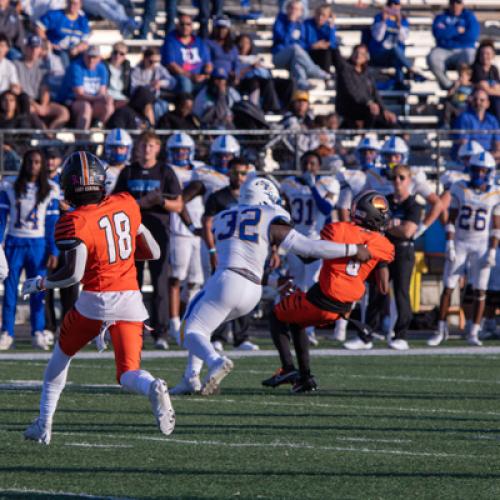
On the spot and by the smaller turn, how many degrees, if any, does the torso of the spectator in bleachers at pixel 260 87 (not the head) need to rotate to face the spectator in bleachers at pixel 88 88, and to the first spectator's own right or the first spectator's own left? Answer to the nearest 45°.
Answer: approximately 90° to the first spectator's own right

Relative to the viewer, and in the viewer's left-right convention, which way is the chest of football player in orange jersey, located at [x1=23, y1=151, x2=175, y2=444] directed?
facing away from the viewer and to the left of the viewer

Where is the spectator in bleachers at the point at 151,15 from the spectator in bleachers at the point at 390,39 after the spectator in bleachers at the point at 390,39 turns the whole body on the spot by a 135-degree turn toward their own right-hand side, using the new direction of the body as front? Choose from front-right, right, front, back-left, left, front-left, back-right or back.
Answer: front

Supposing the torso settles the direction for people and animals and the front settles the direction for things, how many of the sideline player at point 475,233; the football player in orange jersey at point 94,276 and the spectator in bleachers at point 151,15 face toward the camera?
2

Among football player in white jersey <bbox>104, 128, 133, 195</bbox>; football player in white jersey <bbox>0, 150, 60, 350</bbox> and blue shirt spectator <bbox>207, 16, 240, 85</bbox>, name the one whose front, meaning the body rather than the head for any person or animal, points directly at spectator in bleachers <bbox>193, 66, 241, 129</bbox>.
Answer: the blue shirt spectator

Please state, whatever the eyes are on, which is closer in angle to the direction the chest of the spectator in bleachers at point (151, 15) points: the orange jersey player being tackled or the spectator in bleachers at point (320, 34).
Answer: the orange jersey player being tackled

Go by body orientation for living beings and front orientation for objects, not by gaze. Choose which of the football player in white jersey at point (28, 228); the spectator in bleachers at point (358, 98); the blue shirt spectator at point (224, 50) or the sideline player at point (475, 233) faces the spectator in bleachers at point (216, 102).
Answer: the blue shirt spectator
